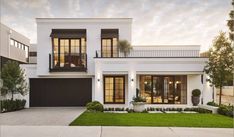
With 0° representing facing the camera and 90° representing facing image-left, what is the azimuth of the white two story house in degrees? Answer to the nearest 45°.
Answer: approximately 0°

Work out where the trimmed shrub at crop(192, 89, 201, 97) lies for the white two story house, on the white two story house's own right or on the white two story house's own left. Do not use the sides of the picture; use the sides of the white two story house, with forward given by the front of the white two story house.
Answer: on the white two story house's own left

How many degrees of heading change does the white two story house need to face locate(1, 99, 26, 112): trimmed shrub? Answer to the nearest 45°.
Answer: approximately 45° to its right

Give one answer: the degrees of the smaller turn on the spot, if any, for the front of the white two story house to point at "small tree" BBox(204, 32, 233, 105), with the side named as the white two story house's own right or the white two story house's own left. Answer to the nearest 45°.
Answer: approximately 45° to the white two story house's own left

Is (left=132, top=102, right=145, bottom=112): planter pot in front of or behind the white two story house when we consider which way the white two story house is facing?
in front
